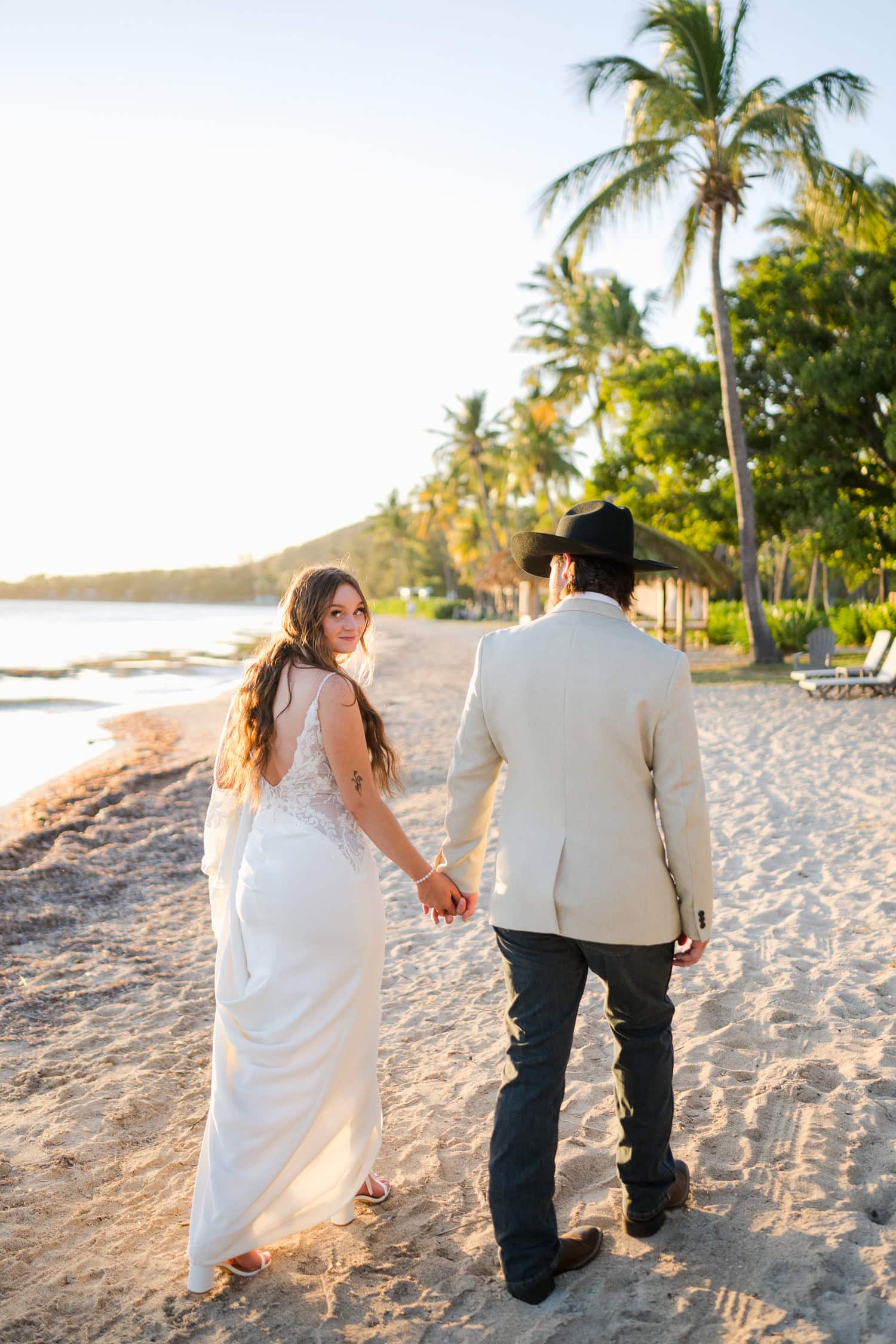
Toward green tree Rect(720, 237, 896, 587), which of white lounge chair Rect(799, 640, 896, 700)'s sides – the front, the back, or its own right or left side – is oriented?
right

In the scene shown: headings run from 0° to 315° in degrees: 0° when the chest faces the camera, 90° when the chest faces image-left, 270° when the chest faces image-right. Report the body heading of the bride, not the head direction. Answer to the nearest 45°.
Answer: approximately 225°

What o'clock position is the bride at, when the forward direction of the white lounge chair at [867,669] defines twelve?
The bride is roughly at 9 o'clock from the white lounge chair.

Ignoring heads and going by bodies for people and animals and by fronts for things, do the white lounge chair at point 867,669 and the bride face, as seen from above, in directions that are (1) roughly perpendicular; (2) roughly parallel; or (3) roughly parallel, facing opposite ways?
roughly perpendicular

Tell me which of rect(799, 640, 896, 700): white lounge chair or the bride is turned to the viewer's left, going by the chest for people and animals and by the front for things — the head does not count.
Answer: the white lounge chair

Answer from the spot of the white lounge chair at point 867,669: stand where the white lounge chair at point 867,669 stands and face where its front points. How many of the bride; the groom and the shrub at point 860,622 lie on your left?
2

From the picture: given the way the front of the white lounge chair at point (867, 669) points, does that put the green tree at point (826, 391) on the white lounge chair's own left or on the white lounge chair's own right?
on the white lounge chair's own right

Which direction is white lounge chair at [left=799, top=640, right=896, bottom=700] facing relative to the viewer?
to the viewer's left

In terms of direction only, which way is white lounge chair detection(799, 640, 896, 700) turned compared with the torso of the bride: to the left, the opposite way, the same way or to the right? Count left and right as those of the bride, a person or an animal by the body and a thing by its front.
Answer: to the left

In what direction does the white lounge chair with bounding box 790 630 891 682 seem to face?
to the viewer's left
